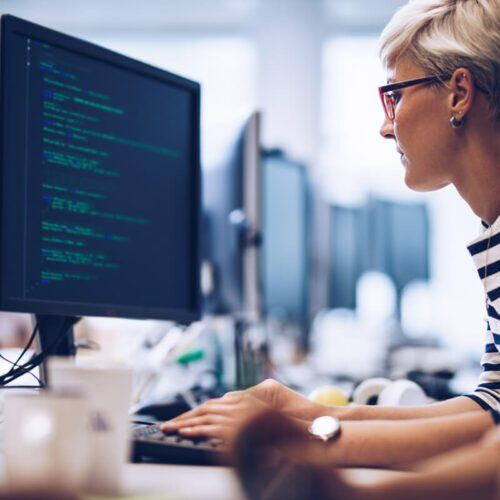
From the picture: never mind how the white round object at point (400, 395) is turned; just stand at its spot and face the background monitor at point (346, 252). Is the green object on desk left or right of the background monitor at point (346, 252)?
left

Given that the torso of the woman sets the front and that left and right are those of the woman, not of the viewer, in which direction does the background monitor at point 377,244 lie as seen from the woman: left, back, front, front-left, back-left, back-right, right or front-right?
right

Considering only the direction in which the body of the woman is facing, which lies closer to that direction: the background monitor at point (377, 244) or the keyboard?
the keyboard

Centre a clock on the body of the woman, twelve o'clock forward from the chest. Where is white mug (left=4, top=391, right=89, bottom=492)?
The white mug is roughly at 10 o'clock from the woman.

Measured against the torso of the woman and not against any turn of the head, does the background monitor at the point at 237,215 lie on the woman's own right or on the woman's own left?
on the woman's own right

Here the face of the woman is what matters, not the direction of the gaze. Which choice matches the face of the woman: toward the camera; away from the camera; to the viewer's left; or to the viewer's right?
to the viewer's left

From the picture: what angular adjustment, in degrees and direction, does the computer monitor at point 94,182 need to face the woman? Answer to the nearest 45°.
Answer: approximately 45° to its left

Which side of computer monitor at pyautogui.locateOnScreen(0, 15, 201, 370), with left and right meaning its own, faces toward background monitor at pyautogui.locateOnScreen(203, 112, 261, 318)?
left

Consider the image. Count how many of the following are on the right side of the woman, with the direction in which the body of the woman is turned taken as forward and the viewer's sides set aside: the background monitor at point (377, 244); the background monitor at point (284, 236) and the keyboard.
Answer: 2

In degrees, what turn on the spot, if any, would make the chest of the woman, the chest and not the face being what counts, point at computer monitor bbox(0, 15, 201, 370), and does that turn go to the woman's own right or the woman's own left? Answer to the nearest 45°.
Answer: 0° — they already face it

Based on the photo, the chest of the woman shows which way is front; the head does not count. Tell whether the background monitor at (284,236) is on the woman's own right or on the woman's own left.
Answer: on the woman's own right

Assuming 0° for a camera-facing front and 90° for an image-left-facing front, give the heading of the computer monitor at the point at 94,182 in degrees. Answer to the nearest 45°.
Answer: approximately 315°

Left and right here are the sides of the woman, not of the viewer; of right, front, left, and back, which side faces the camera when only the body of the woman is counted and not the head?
left
